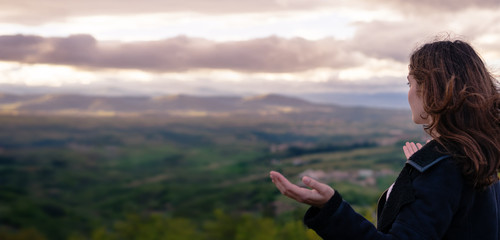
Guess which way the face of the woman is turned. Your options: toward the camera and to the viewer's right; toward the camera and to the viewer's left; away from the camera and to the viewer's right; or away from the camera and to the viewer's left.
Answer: away from the camera and to the viewer's left

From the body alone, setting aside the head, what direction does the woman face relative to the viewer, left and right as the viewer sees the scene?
facing away from the viewer and to the left of the viewer
